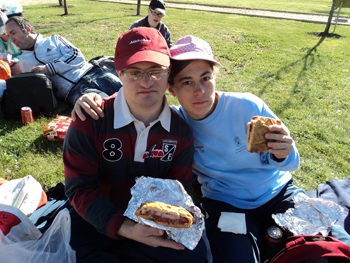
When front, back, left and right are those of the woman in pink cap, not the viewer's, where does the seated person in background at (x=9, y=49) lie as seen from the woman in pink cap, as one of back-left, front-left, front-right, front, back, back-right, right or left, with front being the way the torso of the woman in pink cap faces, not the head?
back-right

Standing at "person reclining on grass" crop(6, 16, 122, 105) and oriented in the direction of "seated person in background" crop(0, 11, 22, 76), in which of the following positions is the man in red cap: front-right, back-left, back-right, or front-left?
back-left

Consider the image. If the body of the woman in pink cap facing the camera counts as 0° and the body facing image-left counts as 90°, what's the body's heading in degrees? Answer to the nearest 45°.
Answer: approximately 0°

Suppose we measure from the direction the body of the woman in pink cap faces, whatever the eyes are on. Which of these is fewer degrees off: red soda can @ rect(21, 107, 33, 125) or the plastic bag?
the plastic bag

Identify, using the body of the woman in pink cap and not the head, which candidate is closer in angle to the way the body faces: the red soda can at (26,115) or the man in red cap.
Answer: the man in red cap

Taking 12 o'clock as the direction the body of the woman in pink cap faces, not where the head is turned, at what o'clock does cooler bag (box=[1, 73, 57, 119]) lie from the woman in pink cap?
The cooler bag is roughly at 4 o'clock from the woman in pink cap.

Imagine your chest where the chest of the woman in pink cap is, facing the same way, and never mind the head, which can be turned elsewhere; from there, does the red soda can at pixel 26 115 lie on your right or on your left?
on your right

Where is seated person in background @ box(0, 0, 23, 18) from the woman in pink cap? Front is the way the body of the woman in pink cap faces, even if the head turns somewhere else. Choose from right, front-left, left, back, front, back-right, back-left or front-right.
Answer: back-right

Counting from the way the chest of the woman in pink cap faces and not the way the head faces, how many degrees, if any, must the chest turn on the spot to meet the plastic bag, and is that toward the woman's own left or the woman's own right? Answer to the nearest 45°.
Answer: approximately 45° to the woman's own right
